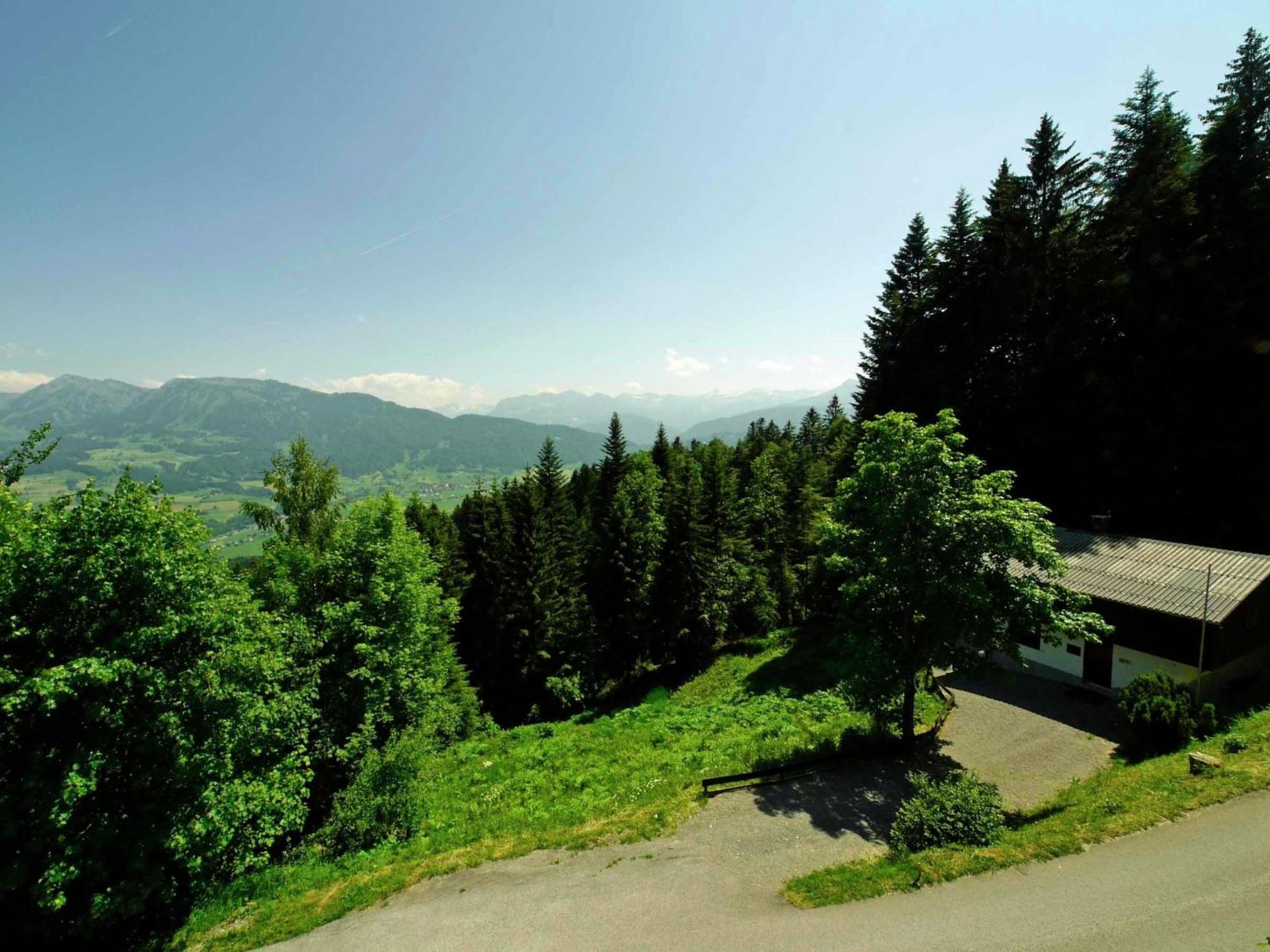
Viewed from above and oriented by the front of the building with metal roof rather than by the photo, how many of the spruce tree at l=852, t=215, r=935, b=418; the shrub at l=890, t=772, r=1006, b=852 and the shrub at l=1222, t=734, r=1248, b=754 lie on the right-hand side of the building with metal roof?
1

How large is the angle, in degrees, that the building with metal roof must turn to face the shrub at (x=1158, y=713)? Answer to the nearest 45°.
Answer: approximately 45° to its left

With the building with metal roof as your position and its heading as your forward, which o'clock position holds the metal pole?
The metal pole is roughly at 10 o'clock from the building with metal roof.

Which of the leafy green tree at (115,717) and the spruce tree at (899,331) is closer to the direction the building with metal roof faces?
the leafy green tree

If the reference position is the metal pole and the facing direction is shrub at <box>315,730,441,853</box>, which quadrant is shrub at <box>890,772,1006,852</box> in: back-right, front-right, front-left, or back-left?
front-left

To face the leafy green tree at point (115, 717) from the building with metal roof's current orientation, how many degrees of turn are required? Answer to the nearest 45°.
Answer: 0° — it already faces it

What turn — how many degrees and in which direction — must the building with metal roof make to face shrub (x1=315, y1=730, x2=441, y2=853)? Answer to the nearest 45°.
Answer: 0° — it already faces it

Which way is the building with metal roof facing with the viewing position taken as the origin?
facing the viewer and to the left of the viewer

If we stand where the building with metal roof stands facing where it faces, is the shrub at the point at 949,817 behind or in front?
in front

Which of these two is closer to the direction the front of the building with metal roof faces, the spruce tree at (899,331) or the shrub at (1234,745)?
the shrub

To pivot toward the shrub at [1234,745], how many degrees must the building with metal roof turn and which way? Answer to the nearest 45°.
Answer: approximately 45° to its left

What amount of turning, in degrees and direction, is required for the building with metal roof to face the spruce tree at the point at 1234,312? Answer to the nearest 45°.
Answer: approximately 135° to its right

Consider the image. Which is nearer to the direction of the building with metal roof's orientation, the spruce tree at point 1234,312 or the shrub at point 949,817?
the shrub

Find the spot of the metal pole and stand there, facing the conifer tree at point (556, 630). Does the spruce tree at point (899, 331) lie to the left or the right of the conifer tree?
right
